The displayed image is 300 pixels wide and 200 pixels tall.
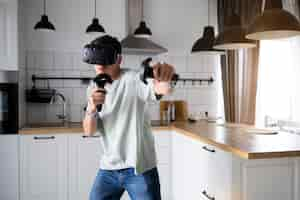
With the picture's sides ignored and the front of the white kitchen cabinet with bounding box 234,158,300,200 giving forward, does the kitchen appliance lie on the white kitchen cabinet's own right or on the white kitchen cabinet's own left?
on the white kitchen cabinet's own right

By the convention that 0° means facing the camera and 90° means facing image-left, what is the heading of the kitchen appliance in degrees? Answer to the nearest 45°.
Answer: approximately 0°

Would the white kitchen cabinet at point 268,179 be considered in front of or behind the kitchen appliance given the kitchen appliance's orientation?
in front

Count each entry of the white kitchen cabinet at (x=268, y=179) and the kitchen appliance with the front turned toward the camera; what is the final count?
2

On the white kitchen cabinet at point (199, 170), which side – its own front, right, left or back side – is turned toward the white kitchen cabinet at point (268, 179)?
left

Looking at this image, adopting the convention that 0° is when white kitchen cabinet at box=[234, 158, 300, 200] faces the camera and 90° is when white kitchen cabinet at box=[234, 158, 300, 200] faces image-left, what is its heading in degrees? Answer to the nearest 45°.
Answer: approximately 0°

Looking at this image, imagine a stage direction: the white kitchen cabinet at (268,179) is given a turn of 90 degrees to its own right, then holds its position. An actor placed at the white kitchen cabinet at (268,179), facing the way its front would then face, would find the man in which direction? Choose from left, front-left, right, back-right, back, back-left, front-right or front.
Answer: front-left

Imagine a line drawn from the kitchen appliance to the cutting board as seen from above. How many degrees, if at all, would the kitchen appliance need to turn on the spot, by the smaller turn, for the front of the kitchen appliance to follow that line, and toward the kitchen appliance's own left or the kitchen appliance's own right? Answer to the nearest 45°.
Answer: approximately 90° to the kitchen appliance's own left

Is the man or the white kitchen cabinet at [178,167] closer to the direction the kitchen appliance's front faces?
the man

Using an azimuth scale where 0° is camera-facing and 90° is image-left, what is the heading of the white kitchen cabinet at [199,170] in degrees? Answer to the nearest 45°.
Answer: approximately 45°
